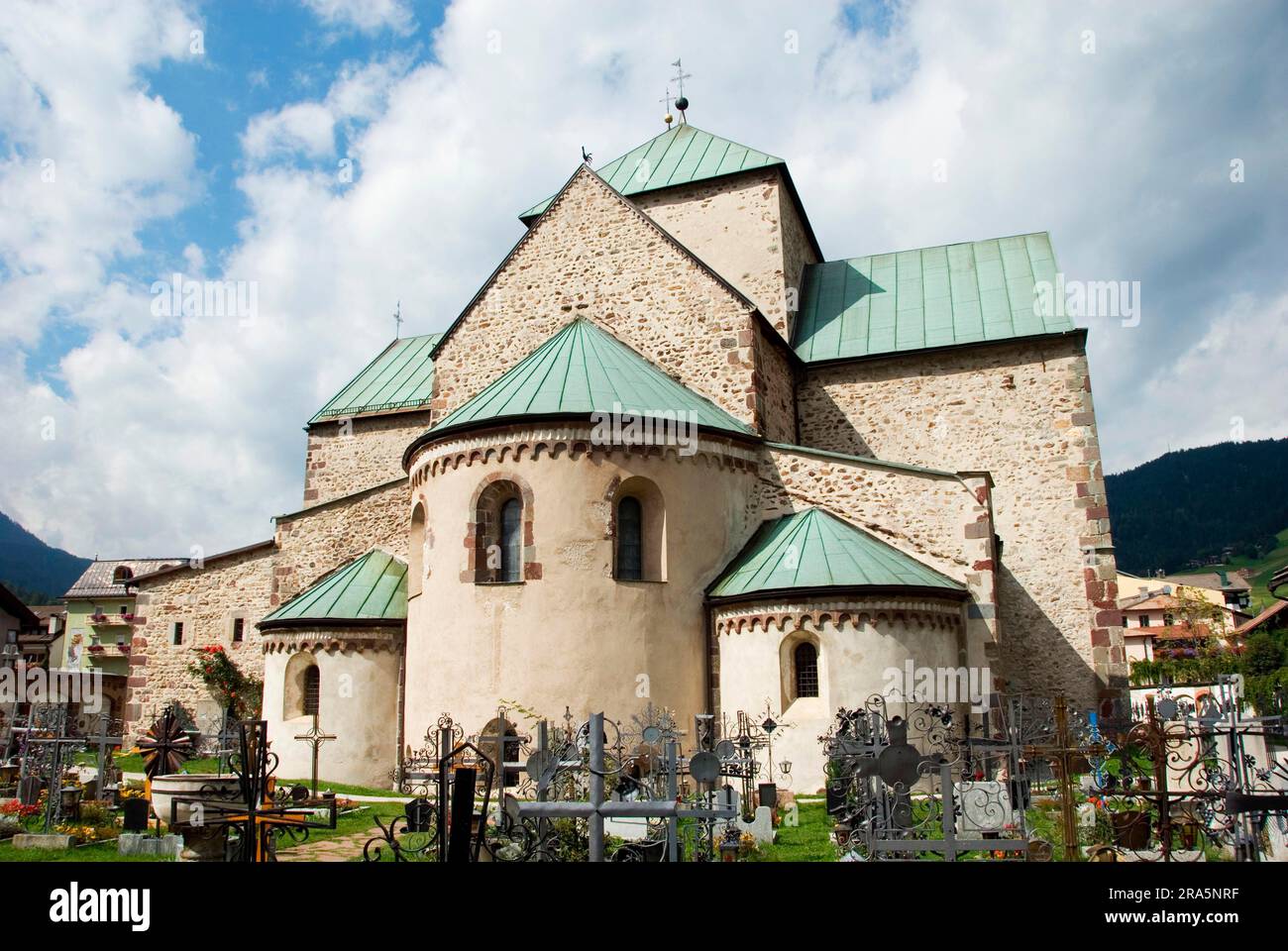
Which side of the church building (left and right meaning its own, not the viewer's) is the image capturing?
back

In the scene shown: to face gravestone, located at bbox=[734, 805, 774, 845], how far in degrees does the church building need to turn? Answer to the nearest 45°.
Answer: approximately 180°

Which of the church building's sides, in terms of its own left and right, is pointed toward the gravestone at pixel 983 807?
back

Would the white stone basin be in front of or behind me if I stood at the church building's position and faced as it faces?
behind
